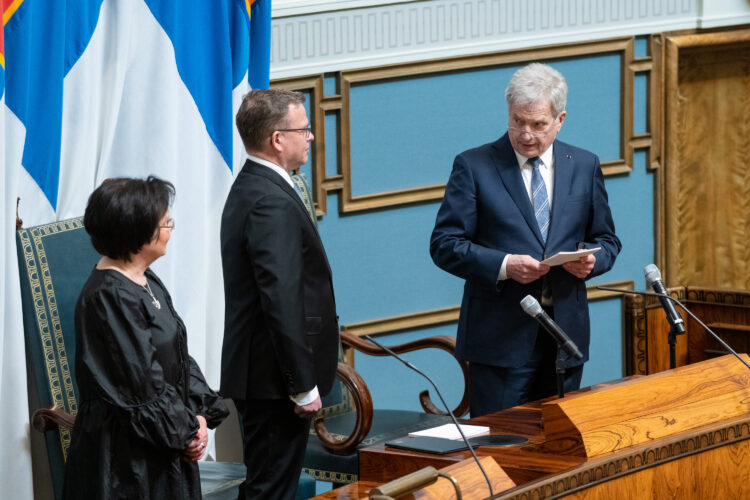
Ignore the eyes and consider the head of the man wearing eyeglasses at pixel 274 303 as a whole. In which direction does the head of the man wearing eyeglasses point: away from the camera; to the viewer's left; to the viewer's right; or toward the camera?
to the viewer's right

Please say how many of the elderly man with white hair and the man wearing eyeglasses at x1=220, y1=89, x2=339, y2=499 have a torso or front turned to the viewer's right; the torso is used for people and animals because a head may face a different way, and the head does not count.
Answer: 1

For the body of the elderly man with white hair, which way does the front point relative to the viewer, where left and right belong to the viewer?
facing the viewer

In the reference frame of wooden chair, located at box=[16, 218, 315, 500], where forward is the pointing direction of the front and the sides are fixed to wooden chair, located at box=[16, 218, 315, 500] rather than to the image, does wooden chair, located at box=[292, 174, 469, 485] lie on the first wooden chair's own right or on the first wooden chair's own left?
on the first wooden chair's own left

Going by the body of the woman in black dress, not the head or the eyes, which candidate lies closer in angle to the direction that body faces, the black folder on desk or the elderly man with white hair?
the black folder on desk

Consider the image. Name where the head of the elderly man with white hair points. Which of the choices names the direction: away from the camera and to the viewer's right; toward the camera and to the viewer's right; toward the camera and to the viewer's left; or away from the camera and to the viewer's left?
toward the camera and to the viewer's left

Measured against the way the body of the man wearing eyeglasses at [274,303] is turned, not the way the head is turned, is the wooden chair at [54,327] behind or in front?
behind

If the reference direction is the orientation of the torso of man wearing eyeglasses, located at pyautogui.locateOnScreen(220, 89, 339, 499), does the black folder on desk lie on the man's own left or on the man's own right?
on the man's own right

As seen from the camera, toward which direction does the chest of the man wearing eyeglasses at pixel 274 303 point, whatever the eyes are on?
to the viewer's right

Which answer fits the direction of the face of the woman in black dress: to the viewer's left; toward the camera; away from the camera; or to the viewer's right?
to the viewer's right

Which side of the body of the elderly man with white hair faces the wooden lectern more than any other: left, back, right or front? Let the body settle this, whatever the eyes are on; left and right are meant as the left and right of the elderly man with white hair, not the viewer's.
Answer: front
